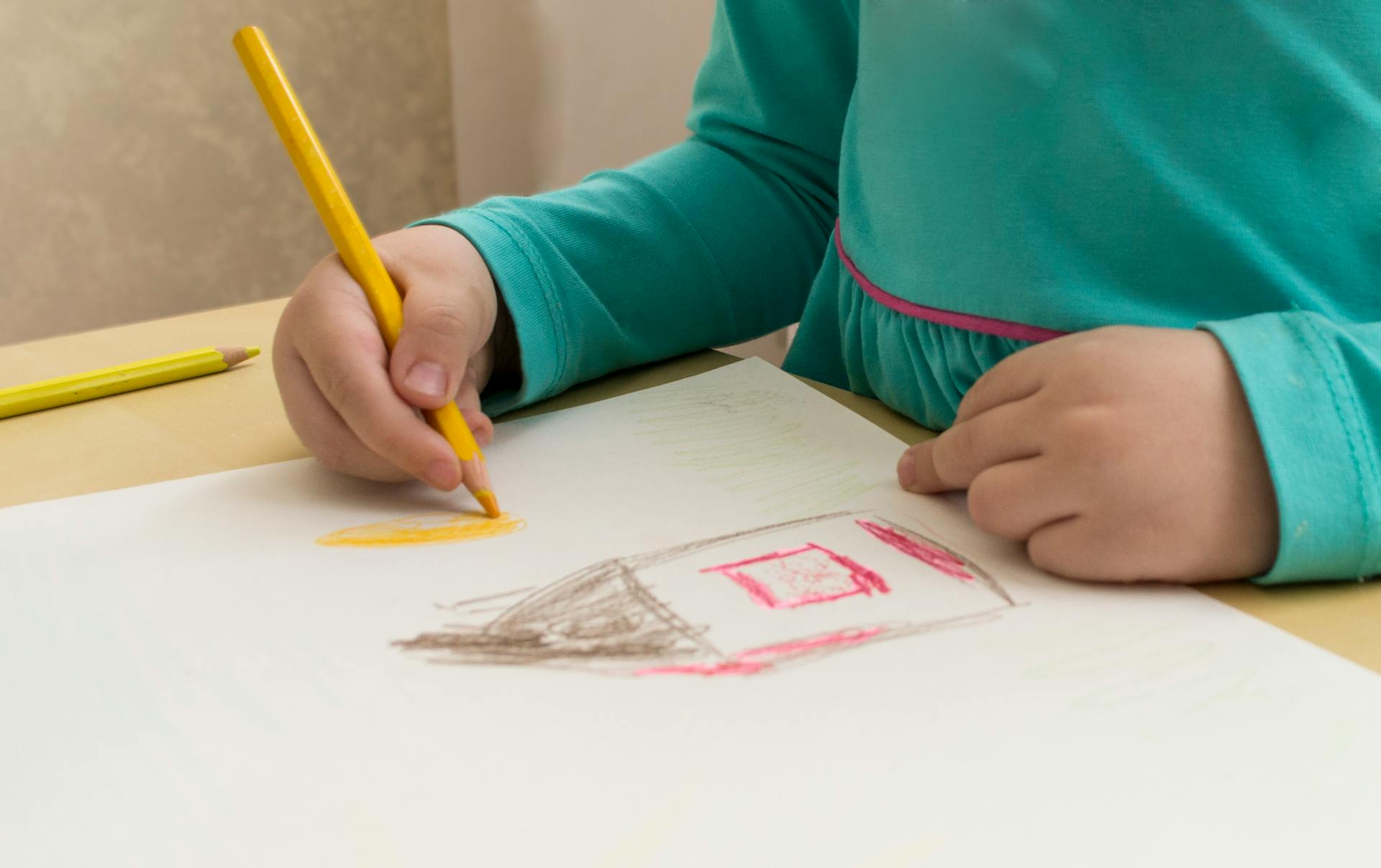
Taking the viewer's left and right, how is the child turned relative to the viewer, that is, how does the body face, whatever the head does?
facing the viewer and to the left of the viewer
